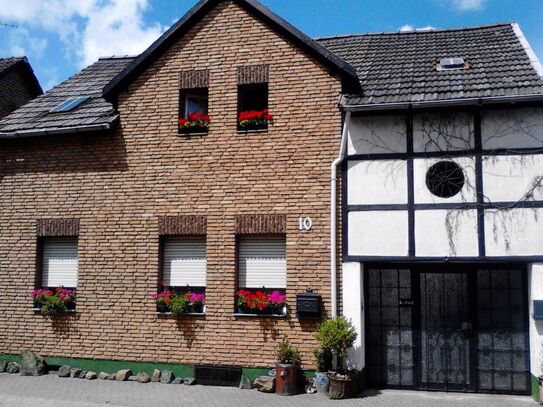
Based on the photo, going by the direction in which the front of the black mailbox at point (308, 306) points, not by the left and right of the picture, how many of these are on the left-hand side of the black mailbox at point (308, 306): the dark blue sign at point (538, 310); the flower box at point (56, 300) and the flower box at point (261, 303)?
1

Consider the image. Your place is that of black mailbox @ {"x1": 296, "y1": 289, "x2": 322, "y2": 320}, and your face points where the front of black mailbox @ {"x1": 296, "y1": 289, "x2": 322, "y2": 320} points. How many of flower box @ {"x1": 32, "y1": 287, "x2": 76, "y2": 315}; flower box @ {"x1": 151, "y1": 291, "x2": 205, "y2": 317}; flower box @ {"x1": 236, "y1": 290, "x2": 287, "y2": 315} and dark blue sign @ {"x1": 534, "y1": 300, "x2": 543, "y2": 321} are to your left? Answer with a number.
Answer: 1

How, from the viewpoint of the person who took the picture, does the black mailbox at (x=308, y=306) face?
facing the viewer

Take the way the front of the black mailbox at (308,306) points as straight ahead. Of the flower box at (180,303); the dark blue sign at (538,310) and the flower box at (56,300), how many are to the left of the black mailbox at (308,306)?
1

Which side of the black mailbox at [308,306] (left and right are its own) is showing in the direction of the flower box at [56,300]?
right

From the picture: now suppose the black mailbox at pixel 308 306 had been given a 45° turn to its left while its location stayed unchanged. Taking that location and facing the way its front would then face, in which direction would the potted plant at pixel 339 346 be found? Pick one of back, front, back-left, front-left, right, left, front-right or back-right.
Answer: front

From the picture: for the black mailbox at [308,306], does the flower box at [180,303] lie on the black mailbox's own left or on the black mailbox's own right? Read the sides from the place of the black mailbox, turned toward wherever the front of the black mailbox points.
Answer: on the black mailbox's own right

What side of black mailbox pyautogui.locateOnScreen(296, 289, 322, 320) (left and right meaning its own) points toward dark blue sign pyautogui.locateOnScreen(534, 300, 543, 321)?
left
